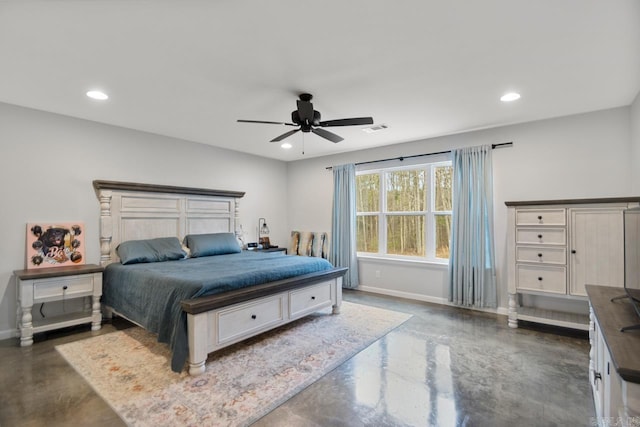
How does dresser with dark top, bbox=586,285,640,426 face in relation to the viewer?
to the viewer's left

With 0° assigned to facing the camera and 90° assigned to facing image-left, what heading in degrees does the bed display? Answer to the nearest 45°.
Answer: approximately 315°

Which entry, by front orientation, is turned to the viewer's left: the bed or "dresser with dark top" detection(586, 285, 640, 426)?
the dresser with dark top

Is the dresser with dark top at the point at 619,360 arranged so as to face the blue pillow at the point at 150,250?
yes

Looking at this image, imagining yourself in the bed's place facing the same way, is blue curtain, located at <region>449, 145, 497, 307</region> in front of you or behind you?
in front

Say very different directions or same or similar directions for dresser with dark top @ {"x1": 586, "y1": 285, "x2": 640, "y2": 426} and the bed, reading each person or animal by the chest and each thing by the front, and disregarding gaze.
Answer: very different directions

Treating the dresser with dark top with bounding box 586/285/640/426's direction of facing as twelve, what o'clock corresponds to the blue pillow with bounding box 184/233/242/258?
The blue pillow is roughly at 12 o'clock from the dresser with dark top.

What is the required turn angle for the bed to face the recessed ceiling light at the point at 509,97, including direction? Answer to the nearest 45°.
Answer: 0° — it already faces it

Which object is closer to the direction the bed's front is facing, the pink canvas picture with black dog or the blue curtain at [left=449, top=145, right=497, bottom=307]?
the blue curtain

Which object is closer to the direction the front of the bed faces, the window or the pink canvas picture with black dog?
the window

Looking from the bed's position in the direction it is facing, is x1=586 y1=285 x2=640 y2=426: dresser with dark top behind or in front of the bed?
in front

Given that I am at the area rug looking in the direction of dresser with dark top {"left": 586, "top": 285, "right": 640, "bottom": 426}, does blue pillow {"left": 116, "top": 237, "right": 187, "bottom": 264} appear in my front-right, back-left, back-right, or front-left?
back-left

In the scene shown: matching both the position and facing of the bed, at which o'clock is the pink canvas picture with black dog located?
The pink canvas picture with black dog is roughly at 5 o'clock from the bed.

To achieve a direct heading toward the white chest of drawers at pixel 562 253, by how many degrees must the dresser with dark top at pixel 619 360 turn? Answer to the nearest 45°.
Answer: approximately 90° to its right

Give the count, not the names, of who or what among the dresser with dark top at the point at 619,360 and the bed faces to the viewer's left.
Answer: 1

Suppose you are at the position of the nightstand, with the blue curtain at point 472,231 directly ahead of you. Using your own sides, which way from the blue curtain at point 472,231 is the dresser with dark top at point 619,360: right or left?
right

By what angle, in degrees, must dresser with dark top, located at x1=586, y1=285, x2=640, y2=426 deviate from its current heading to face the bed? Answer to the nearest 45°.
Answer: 0° — it already faces it
